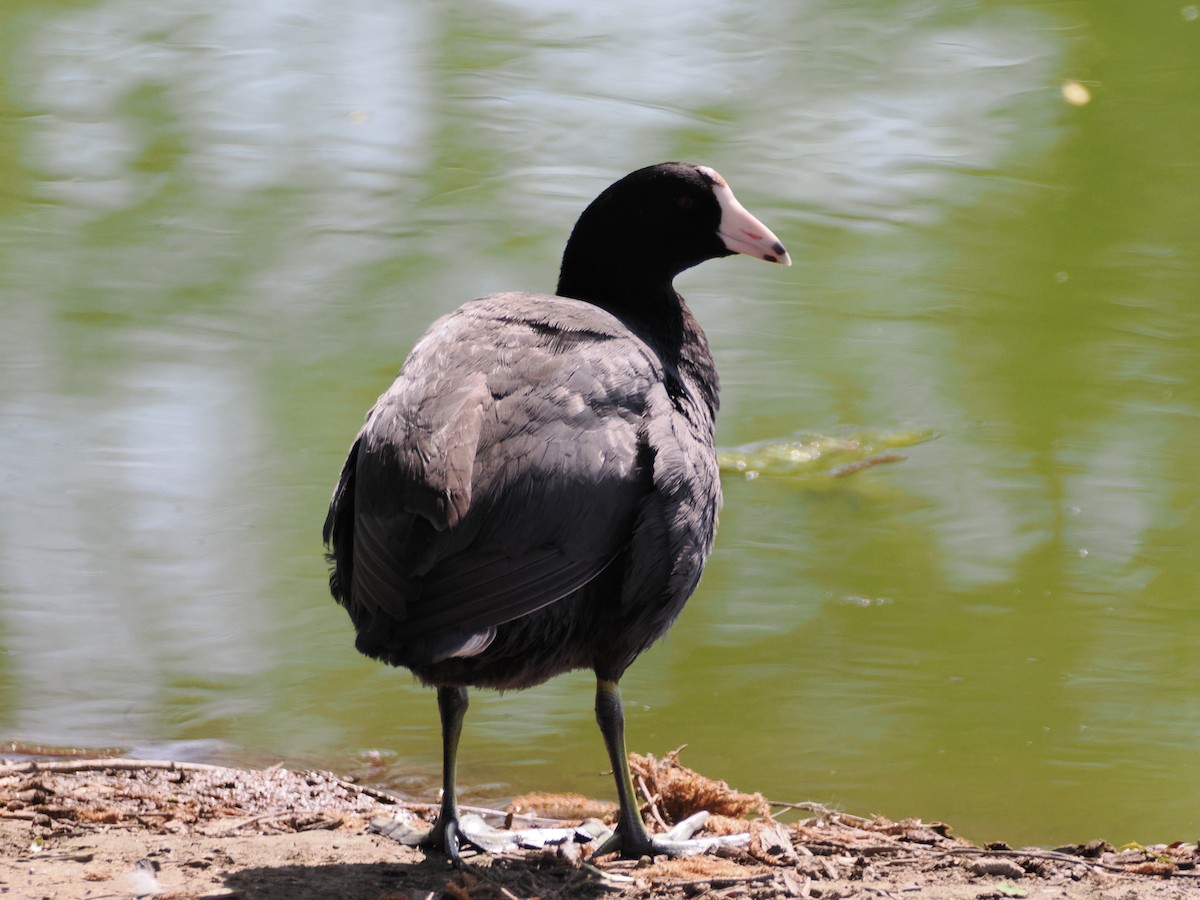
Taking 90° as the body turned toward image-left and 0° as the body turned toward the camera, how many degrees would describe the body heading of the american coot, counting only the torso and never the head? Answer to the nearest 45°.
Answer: approximately 225°
